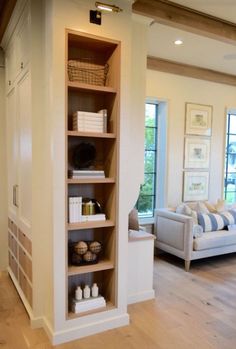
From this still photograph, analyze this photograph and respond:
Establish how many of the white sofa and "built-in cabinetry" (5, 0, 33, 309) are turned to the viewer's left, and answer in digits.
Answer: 1

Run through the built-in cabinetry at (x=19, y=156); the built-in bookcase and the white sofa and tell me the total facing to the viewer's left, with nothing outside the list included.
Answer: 1

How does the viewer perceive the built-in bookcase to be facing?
facing the viewer and to the right of the viewer
